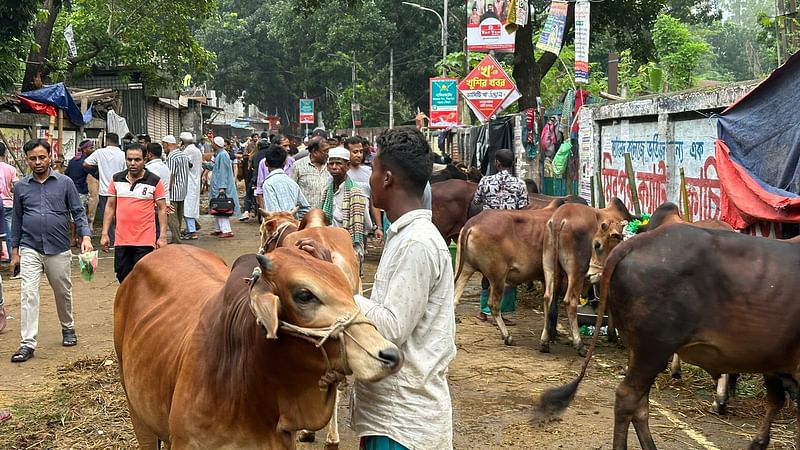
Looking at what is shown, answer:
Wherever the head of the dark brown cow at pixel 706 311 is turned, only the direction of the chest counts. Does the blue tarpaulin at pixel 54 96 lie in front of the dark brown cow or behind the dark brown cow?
behind

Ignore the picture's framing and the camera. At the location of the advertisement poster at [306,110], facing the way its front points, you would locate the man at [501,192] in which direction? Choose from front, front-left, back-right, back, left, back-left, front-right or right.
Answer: front

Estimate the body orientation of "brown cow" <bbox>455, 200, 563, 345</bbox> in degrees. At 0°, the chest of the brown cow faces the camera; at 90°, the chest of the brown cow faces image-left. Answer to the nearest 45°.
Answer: approximately 225°

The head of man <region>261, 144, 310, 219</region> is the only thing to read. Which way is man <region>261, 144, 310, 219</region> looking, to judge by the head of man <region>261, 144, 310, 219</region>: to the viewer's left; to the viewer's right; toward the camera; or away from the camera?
away from the camera

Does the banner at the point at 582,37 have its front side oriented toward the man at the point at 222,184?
no

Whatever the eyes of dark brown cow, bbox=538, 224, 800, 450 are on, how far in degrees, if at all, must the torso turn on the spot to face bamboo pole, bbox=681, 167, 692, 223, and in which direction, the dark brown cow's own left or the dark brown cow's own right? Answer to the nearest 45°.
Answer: approximately 90° to the dark brown cow's own left

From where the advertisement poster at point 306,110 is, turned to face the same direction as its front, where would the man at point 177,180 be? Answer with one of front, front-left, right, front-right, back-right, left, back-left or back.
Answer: front

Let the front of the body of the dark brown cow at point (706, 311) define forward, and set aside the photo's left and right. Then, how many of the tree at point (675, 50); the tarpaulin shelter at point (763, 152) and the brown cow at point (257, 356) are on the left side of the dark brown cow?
2

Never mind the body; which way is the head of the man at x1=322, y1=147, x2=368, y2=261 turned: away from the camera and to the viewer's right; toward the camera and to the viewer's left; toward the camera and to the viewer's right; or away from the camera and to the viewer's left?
toward the camera and to the viewer's left

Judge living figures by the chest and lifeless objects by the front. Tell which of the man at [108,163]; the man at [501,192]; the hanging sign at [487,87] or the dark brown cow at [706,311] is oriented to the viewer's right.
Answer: the dark brown cow

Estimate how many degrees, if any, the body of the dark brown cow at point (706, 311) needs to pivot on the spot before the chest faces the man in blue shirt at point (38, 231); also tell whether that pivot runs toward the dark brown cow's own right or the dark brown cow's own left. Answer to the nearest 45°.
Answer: approximately 180°

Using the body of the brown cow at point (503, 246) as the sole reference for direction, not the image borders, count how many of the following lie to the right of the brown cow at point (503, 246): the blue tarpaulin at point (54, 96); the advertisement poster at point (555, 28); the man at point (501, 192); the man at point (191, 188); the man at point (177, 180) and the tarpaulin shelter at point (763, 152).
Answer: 1

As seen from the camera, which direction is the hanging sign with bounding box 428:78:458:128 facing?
toward the camera

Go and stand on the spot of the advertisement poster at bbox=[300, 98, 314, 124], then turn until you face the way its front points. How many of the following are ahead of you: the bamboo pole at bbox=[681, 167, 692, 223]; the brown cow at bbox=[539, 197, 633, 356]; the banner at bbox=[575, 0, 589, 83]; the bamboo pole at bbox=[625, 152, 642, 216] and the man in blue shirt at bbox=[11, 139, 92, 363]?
5

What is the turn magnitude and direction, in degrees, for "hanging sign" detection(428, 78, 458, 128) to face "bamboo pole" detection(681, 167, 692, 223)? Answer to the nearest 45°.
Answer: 0° — it already faces it

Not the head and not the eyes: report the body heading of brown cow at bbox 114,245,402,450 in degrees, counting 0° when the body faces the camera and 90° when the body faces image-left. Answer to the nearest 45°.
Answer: approximately 315°
